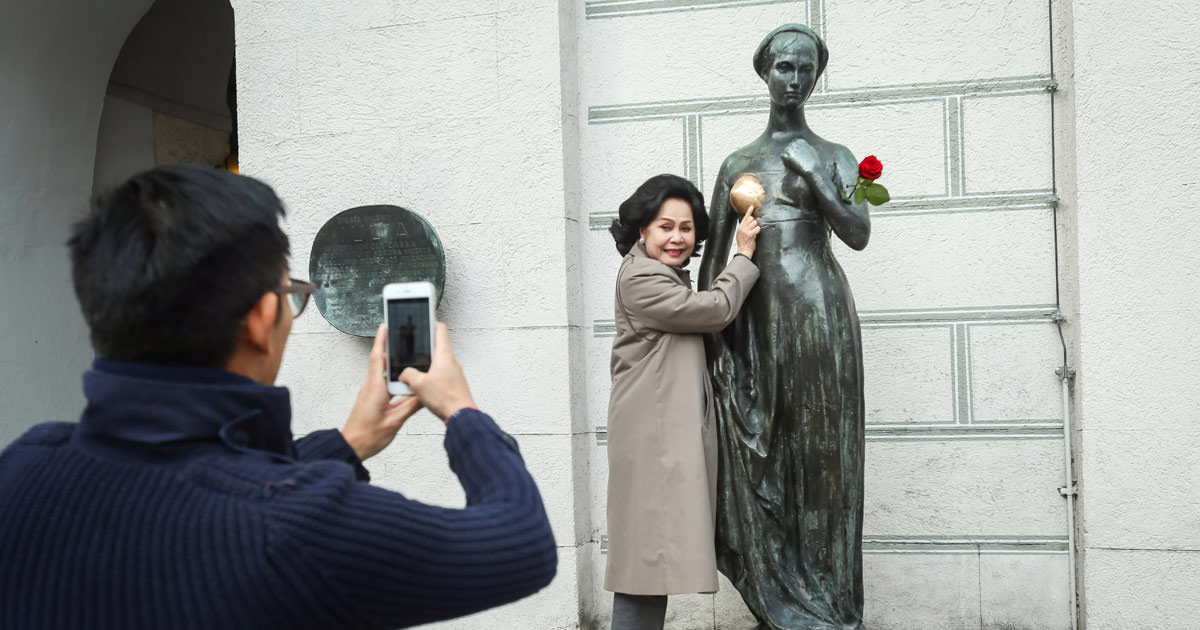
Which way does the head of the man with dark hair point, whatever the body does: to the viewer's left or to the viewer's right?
to the viewer's right

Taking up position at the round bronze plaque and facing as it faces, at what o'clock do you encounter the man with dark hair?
The man with dark hair is roughly at 12 o'clock from the round bronze plaque.

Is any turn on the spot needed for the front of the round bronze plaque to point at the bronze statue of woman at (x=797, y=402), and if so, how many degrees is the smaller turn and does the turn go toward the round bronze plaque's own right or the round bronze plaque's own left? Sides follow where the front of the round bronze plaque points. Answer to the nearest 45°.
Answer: approximately 45° to the round bronze plaque's own left

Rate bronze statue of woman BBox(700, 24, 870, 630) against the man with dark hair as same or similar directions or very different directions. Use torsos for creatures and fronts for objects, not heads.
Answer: very different directions

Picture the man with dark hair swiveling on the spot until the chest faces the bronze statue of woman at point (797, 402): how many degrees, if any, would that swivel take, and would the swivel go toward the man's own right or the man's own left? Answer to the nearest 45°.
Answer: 0° — they already face it

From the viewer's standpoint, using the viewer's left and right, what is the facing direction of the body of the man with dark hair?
facing away from the viewer and to the right of the viewer
